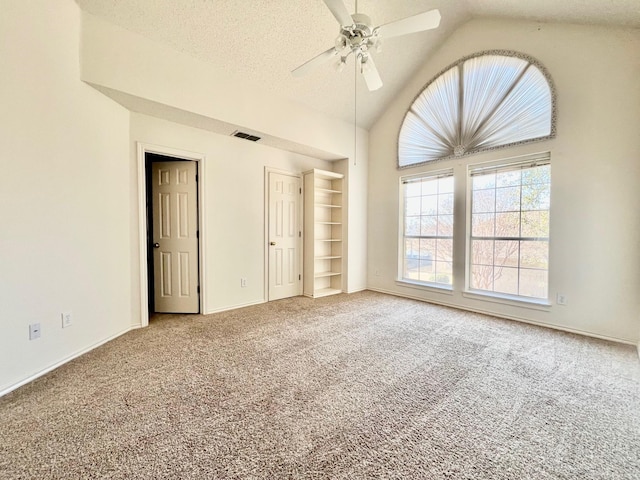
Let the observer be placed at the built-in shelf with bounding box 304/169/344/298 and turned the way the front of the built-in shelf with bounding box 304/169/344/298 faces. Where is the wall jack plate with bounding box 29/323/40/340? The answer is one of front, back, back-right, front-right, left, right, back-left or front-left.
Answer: right

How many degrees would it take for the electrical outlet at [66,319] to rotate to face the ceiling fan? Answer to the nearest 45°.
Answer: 0° — it already faces it

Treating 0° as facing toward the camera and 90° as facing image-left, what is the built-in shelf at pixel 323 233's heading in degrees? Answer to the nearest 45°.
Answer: approximately 315°

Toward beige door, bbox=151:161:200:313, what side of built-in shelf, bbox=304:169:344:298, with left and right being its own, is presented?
right

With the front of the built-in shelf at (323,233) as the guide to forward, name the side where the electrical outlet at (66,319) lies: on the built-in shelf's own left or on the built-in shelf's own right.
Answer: on the built-in shelf's own right

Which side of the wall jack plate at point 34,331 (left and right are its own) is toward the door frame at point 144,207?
left

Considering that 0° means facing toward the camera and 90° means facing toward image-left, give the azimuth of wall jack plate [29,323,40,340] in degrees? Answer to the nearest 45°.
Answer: approximately 315°

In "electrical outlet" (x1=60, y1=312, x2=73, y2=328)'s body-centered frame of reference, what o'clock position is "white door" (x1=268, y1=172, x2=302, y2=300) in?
The white door is roughly at 10 o'clock from the electrical outlet.

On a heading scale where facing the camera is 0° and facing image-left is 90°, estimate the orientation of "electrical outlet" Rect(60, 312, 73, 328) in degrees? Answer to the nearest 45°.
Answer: approximately 315°
